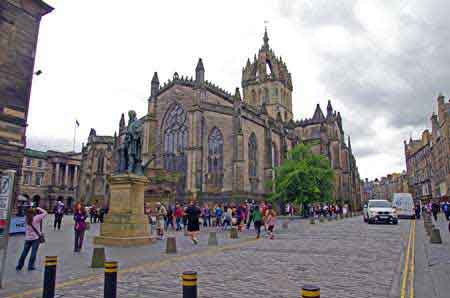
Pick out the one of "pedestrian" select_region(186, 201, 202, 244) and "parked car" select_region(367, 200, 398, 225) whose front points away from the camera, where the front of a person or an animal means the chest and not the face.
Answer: the pedestrian

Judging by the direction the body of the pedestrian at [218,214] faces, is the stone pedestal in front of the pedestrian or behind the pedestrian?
behind

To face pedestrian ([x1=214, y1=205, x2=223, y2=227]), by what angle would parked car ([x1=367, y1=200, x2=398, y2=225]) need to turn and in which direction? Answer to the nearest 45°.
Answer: approximately 45° to its right

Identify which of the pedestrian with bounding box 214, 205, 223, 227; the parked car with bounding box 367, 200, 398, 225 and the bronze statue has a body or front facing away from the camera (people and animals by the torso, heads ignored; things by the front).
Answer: the pedestrian

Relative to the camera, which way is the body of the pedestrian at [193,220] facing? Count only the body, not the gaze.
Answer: away from the camera

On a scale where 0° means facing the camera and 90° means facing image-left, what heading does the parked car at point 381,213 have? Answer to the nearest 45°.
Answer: approximately 0°
